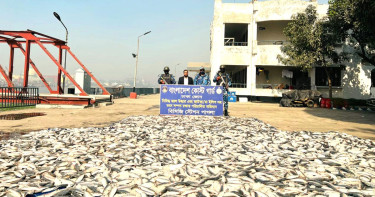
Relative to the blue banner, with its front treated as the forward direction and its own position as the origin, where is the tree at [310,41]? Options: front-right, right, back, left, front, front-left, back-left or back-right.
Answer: back-left

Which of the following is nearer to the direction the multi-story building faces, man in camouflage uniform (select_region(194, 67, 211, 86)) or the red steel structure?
the man in camouflage uniform

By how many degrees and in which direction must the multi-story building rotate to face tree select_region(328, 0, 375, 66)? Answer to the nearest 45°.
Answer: approximately 45° to its left

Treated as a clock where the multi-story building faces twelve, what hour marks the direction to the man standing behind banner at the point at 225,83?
The man standing behind banner is roughly at 12 o'clock from the multi-story building.

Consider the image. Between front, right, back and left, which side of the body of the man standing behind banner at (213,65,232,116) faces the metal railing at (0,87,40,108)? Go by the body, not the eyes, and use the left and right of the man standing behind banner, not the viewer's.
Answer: right

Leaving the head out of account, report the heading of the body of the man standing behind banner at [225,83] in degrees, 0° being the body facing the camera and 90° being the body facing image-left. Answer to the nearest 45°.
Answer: approximately 0°

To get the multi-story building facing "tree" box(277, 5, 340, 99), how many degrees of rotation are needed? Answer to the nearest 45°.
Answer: approximately 45° to its left

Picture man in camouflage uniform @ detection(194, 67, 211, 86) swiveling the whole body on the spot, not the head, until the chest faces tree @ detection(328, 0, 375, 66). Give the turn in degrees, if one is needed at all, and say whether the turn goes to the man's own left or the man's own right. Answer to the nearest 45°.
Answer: approximately 135° to the man's own left

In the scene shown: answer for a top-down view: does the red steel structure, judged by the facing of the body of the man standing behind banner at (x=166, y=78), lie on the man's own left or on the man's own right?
on the man's own right
